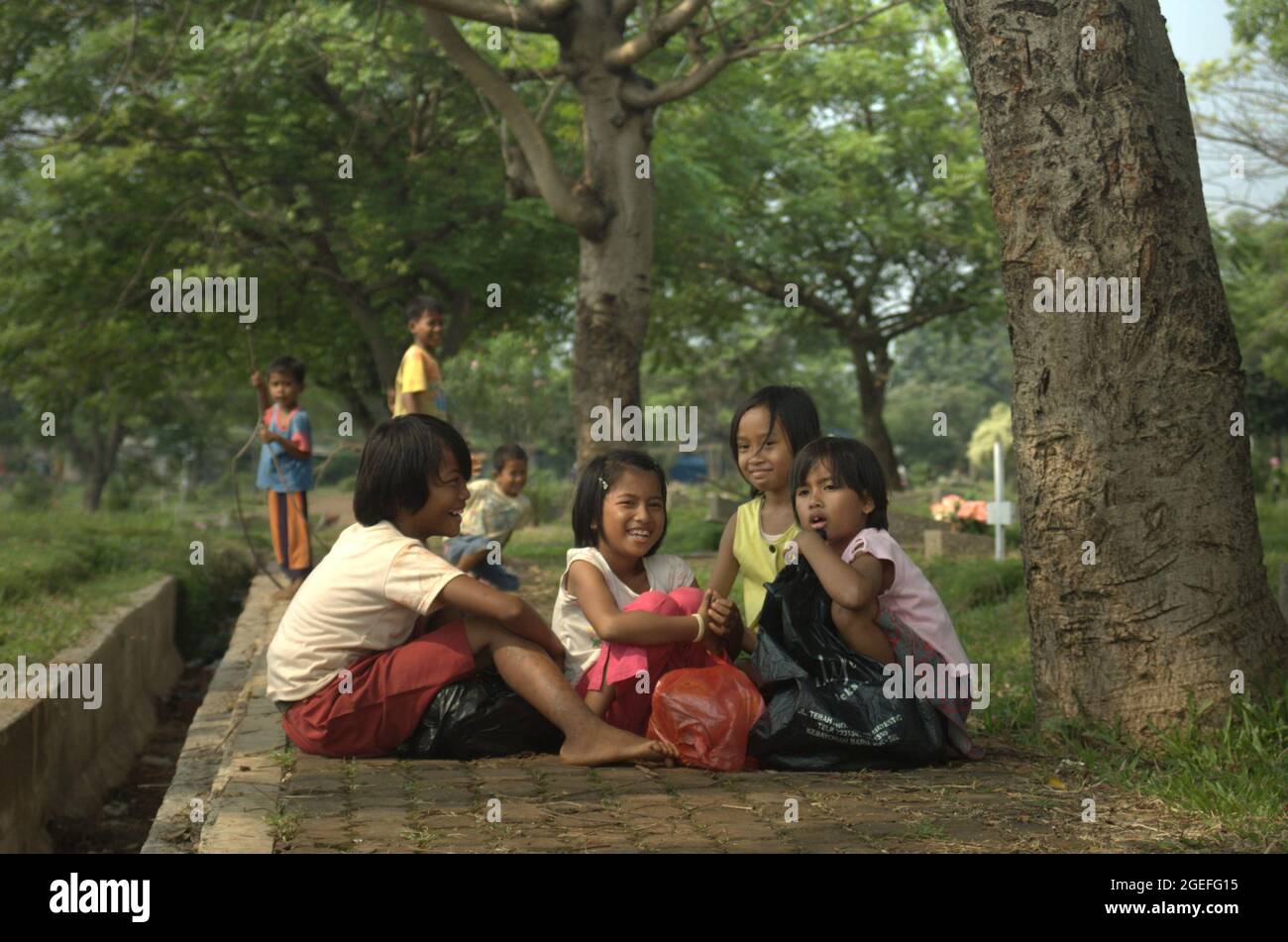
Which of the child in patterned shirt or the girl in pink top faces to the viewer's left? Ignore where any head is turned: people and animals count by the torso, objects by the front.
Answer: the girl in pink top

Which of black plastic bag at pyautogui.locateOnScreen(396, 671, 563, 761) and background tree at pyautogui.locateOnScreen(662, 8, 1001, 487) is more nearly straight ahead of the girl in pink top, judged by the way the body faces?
the black plastic bag

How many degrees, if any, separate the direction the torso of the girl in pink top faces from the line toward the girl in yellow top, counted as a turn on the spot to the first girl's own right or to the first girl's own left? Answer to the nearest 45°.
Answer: approximately 45° to the first girl's own right

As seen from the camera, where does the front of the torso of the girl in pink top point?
to the viewer's left

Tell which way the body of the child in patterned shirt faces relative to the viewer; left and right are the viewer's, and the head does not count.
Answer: facing the viewer and to the right of the viewer

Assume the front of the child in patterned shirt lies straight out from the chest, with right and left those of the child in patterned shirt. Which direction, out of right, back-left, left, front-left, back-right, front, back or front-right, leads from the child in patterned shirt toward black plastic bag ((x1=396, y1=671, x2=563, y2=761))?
front-right

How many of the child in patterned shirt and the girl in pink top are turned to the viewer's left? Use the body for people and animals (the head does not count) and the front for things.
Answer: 1

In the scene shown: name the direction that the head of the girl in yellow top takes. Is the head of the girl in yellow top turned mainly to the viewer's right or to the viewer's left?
to the viewer's left

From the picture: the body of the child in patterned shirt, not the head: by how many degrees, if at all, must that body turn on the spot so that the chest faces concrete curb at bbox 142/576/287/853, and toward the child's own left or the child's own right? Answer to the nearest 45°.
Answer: approximately 45° to the child's own right

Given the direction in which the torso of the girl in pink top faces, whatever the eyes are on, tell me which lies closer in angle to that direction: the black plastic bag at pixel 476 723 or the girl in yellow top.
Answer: the black plastic bag

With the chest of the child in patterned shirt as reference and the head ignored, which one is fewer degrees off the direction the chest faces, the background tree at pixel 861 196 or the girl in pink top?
the girl in pink top

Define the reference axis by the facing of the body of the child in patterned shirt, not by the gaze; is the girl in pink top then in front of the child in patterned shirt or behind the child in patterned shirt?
in front

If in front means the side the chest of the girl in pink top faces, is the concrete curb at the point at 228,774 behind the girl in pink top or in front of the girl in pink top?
in front
